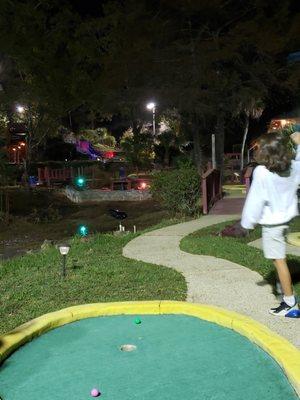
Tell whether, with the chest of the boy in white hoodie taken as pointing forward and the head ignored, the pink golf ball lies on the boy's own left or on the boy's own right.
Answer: on the boy's own left

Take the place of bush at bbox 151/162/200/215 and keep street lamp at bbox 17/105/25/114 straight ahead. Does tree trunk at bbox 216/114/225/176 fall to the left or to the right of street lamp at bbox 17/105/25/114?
right
